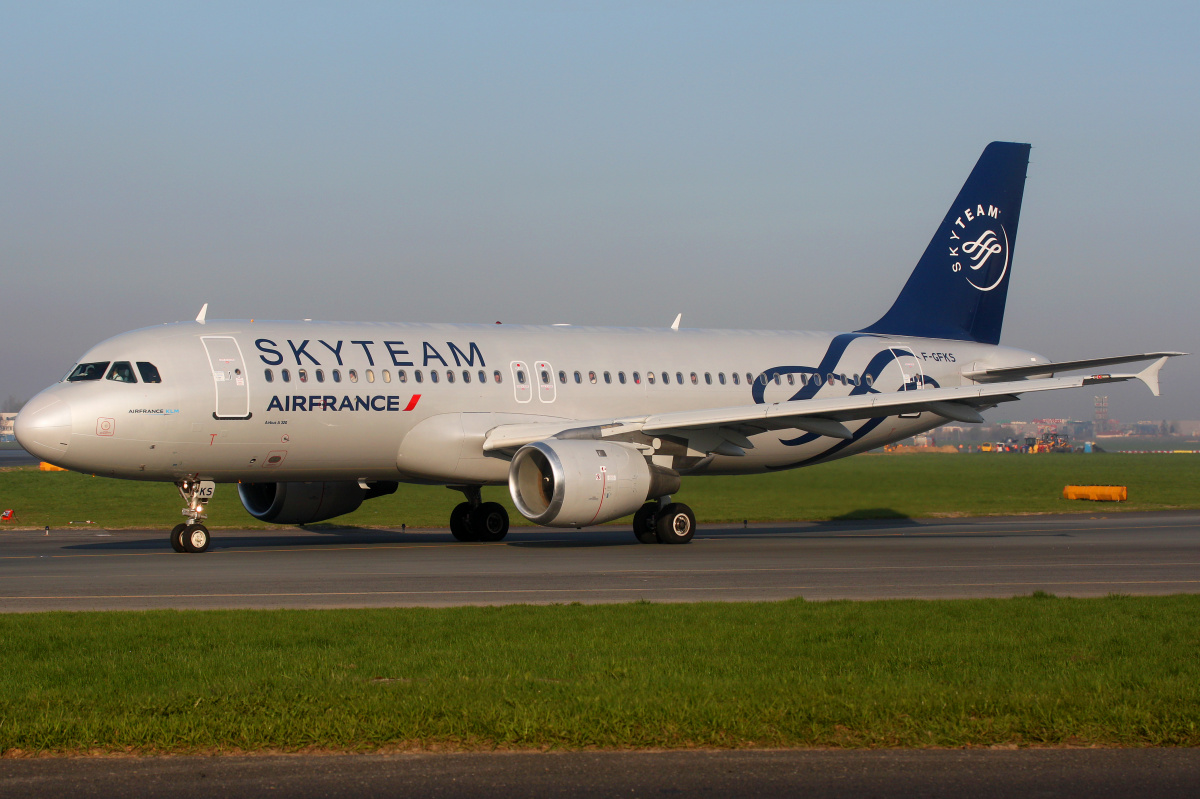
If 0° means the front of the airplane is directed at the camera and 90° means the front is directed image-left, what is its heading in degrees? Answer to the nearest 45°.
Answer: approximately 45°
